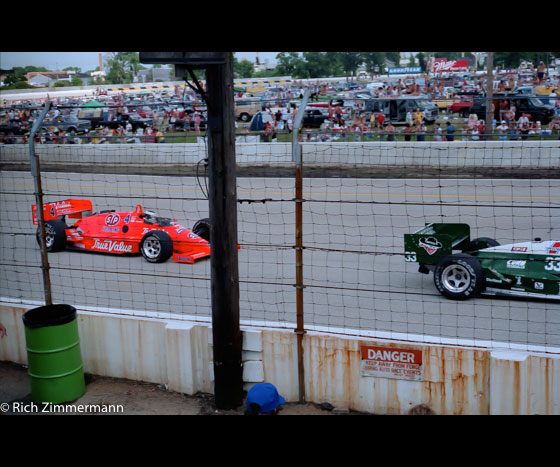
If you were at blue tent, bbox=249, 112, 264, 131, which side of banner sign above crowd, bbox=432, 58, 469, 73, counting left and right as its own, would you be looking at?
front

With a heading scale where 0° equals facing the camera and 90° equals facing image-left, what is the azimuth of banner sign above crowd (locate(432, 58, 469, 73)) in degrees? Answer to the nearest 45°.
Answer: approximately 0°

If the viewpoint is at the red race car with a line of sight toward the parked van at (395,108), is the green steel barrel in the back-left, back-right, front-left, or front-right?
back-right

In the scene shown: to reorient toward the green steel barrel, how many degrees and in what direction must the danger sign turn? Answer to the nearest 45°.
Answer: approximately 90° to its right

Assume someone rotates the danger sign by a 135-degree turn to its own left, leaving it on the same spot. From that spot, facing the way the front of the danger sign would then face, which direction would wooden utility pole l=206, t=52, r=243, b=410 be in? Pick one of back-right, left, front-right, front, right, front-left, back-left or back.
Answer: back-left

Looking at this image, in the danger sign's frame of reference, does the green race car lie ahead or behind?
behind

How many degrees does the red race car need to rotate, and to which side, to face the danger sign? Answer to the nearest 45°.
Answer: approximately 45° to its right

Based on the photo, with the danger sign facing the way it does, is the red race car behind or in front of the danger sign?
behind

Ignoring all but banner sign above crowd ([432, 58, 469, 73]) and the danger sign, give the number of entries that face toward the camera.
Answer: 2

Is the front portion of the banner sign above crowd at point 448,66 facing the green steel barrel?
yes

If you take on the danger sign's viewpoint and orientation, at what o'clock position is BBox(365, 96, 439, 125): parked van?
The parked van is roughly at 6 o'clock from the danger sign.

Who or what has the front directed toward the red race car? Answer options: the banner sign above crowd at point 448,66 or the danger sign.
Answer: the banner sign above crowd

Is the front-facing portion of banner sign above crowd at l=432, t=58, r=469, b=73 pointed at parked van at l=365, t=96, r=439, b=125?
yes

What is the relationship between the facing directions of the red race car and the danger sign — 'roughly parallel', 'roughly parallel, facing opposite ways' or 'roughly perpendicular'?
roughly perpendicular
